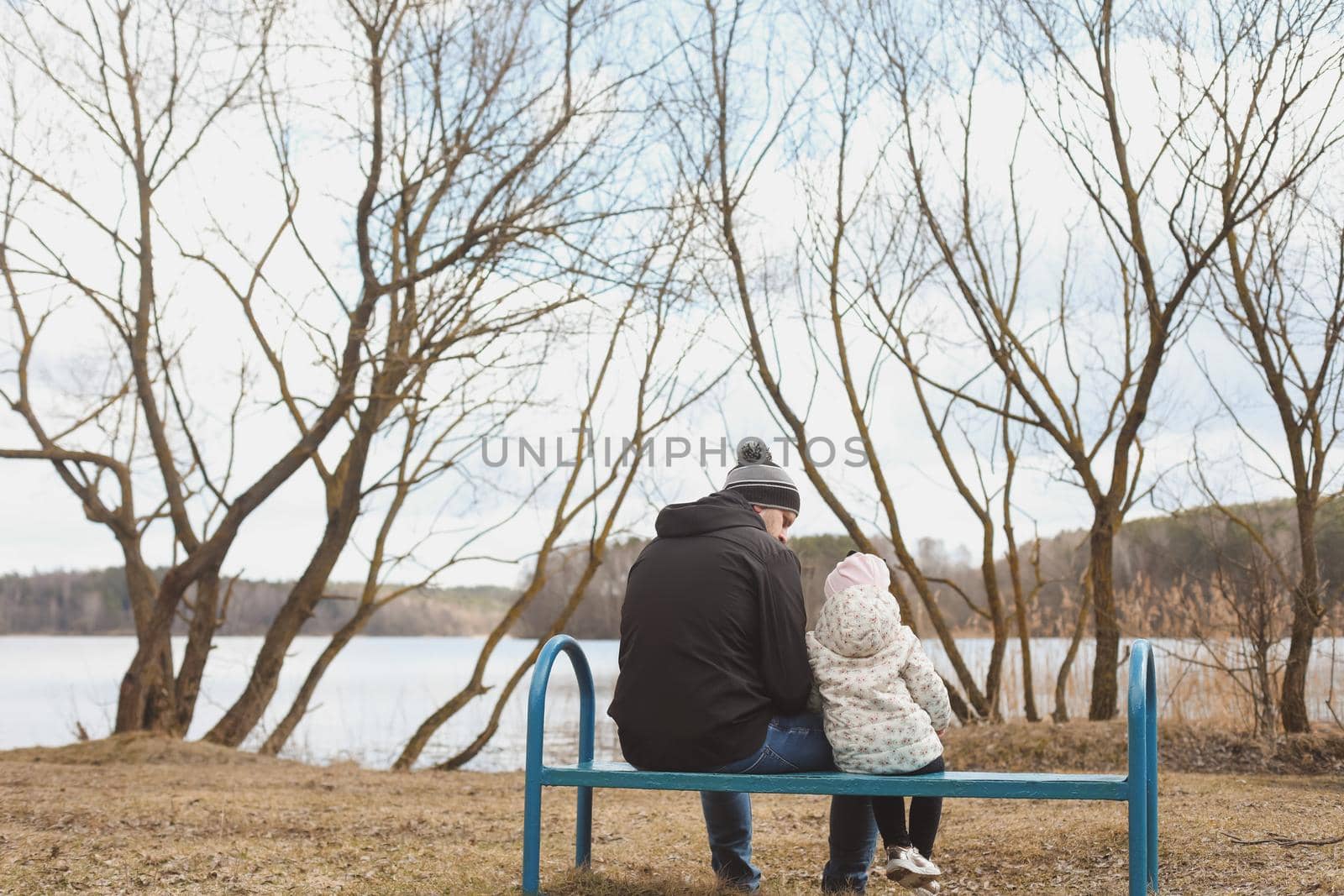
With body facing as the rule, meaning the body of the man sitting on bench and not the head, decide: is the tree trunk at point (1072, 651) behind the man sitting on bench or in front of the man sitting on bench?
in front

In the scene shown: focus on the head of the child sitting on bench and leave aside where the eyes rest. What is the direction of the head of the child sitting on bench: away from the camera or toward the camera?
away from the camera

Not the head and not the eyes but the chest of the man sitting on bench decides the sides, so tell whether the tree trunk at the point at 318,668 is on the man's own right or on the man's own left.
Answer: on the man's own left

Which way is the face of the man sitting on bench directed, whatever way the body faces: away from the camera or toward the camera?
away from the camera

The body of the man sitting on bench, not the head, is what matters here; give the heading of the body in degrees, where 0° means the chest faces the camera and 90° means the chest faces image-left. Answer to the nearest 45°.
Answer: approximately 225°
